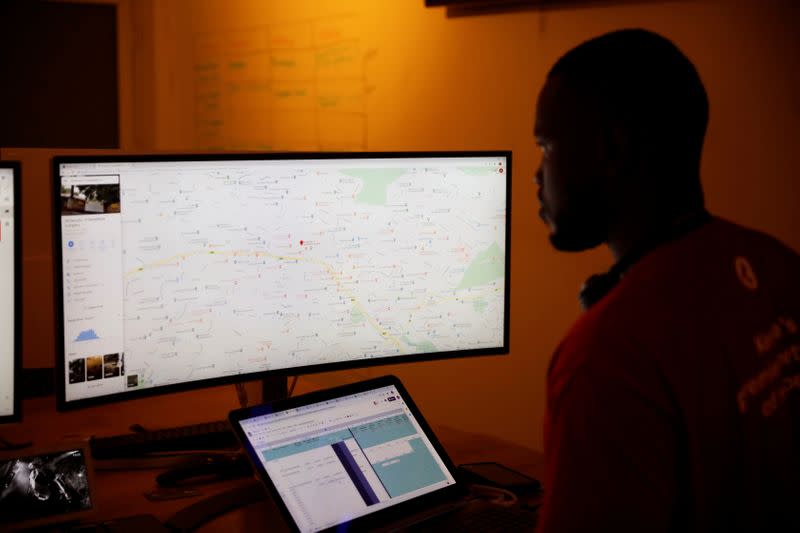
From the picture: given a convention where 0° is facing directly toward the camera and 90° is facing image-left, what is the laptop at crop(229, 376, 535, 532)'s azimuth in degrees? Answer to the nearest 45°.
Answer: approximately 315°

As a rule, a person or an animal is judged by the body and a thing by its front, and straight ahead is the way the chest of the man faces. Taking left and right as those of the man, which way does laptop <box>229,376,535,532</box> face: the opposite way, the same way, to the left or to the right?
the opposite way

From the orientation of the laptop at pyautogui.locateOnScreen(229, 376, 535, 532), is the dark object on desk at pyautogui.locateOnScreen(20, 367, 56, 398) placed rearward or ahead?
rearward

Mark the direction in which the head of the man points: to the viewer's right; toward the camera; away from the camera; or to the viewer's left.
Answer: to the viewer's left

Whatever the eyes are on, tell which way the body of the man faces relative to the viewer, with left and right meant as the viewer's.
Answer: facing away from the viewer and to the left of the viewer
